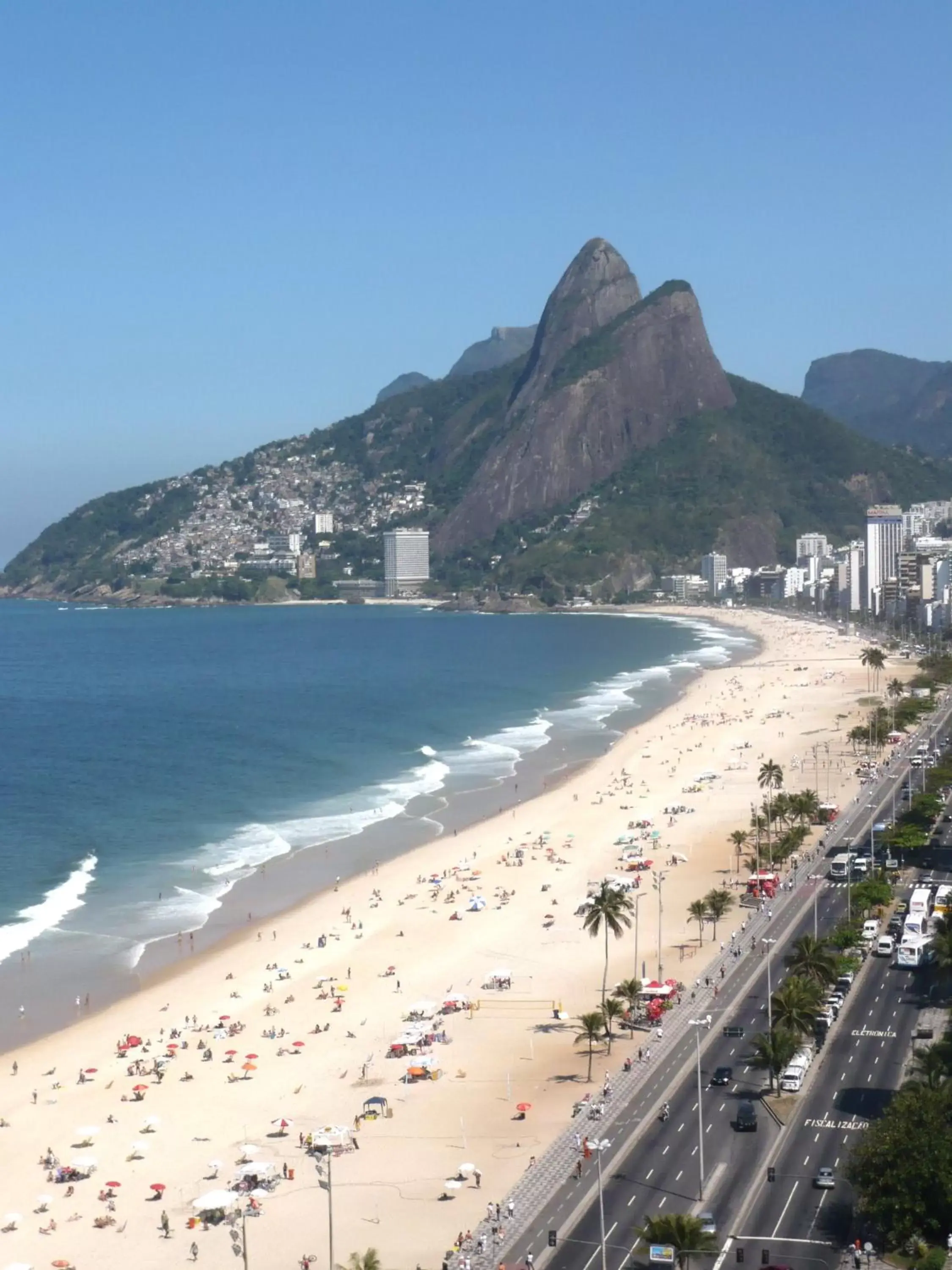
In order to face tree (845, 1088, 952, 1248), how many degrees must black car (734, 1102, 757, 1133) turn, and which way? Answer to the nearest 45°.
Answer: approximately 45° to its left

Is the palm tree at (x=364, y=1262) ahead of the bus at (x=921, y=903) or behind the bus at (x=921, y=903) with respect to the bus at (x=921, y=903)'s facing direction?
behind

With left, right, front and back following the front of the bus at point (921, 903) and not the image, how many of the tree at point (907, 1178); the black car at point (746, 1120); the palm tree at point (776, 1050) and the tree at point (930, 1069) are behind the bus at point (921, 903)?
4

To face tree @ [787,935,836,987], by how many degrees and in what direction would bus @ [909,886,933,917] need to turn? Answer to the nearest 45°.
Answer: approximately 180°

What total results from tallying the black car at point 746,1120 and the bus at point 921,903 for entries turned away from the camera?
1

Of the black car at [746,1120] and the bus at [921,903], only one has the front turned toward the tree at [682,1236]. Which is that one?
the black car

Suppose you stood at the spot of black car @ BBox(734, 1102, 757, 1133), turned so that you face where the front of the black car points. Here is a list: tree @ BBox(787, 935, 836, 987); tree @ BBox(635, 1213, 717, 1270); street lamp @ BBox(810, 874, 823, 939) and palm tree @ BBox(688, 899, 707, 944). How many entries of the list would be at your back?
3

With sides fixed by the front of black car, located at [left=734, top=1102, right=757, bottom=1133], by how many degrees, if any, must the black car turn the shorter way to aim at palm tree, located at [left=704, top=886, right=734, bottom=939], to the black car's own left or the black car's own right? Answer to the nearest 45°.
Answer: approximately 180°

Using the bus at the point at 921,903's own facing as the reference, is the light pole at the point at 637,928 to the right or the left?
on its left

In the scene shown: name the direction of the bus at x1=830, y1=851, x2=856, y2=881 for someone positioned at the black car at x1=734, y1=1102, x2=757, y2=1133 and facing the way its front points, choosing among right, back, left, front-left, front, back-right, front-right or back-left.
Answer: back

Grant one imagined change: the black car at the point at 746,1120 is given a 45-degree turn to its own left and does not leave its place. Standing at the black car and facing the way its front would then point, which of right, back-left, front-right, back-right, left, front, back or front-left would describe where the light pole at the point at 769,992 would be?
back-left

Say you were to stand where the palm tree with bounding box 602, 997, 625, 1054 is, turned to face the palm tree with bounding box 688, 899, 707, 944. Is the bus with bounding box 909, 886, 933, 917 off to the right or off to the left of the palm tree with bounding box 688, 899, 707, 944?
right

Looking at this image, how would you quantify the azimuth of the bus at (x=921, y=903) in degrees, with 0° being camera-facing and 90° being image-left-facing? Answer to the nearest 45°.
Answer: approximately 180°

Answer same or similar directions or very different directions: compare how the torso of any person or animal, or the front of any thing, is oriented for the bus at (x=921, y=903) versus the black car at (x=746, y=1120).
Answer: very different directions

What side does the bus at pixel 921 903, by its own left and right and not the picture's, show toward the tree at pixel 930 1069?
back

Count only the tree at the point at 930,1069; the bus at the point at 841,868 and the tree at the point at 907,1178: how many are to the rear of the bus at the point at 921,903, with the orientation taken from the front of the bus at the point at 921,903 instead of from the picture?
2
